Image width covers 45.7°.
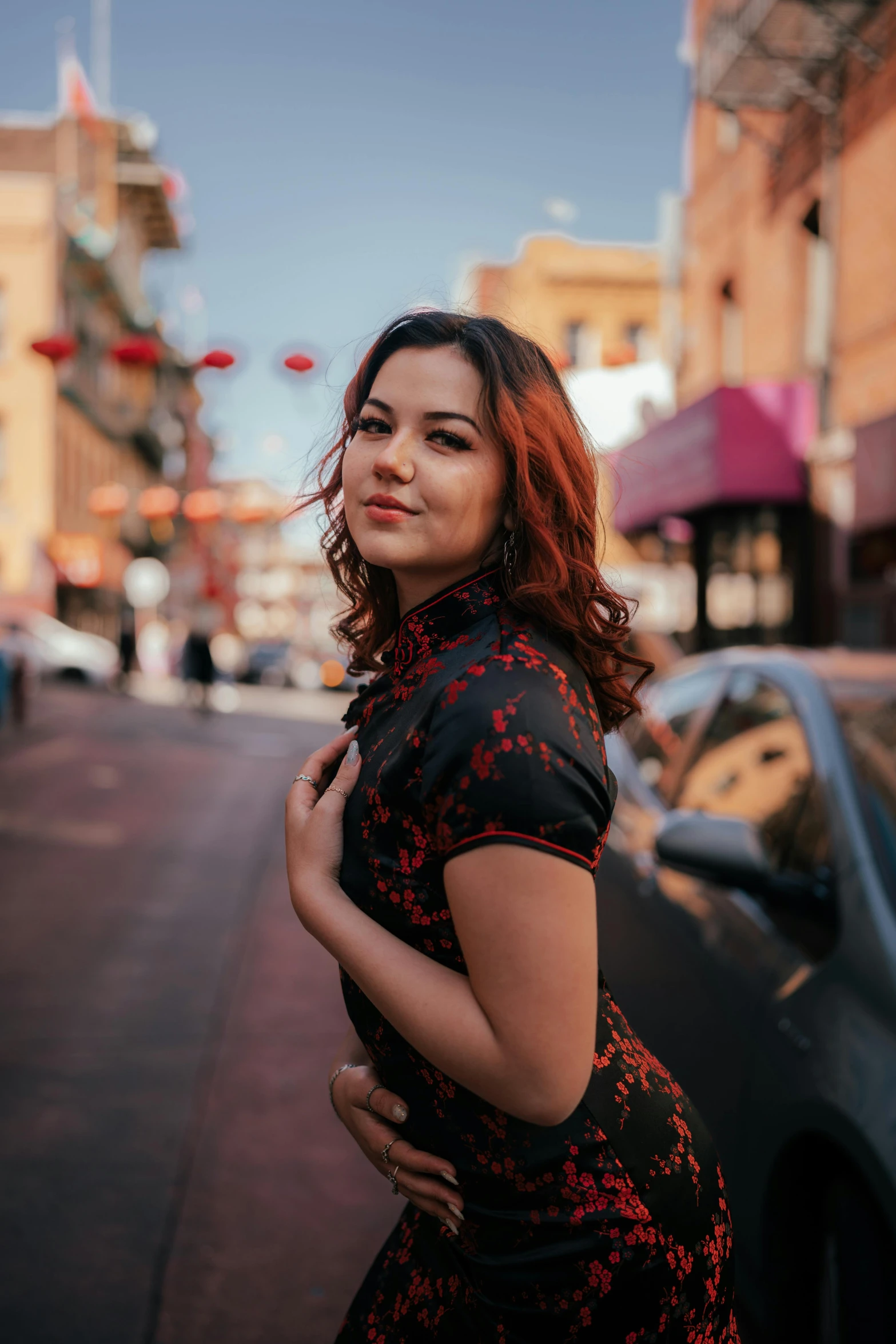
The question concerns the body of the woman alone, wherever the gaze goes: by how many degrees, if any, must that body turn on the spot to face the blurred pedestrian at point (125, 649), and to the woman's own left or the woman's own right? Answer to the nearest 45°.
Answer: approximately 90° to the woman's own right

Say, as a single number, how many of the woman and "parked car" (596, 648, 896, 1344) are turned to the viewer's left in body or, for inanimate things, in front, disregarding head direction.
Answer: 1

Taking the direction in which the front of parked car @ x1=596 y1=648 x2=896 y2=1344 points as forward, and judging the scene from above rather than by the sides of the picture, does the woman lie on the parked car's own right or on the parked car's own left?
on the parked car's own right

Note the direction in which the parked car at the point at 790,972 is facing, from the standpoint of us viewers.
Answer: facing the viewer and to the right of the viewer

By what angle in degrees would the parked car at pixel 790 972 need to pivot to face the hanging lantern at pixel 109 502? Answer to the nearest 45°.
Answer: approximately 180°

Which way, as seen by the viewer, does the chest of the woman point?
to the viewer's left

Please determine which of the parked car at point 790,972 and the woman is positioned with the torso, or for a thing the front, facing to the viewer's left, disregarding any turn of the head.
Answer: the woman

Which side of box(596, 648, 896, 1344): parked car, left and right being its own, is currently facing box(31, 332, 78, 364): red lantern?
back
